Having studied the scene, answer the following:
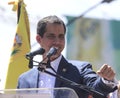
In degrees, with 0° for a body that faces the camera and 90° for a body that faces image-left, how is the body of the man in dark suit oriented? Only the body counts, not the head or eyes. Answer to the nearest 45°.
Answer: approximately 0°

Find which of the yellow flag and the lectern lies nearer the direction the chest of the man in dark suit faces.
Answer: the lectern

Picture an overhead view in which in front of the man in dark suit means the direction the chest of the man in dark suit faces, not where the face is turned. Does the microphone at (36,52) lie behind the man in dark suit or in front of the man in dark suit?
in front

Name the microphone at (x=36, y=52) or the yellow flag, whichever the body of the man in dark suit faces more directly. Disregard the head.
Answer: the microphone

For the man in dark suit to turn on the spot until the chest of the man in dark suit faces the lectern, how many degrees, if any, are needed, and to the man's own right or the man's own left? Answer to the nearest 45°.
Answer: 0° — they already face it

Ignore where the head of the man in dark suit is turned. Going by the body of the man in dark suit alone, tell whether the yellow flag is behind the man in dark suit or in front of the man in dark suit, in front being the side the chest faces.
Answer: behind
